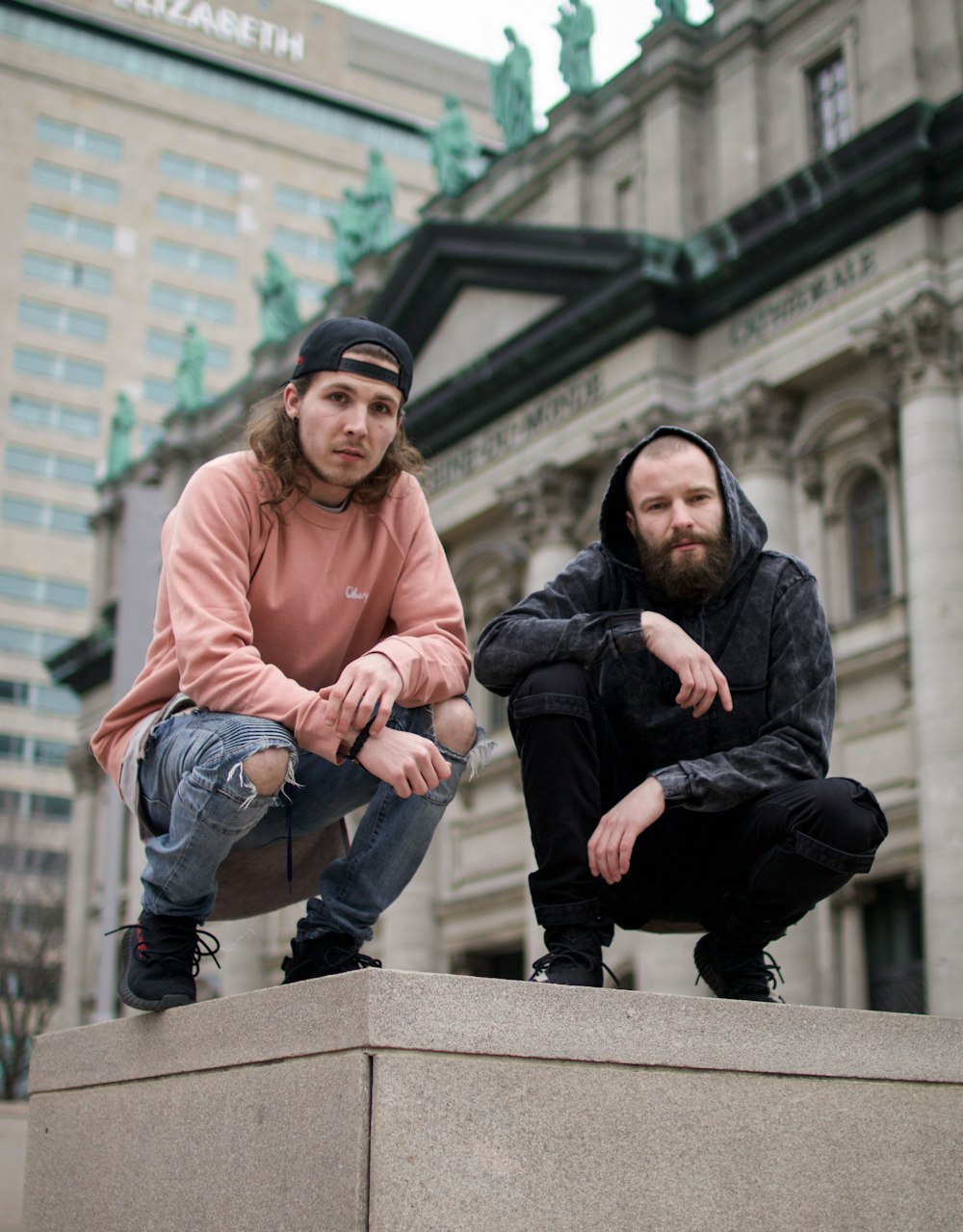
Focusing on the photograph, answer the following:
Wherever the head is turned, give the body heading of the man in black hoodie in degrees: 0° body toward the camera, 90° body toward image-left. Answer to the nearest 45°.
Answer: approximately 0°

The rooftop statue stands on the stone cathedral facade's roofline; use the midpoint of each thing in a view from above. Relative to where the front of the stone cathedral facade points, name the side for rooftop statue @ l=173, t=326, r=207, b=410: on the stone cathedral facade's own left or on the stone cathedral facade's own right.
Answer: on the stone cathedral facade's own right

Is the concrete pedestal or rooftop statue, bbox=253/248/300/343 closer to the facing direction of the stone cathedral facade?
the concrete pedestal

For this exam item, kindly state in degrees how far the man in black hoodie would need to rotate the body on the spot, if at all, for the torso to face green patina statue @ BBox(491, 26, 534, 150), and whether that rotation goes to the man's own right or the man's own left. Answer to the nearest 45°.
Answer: approximately 180°

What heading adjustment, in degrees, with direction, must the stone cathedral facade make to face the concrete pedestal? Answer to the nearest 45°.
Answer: approximately 45° to its left

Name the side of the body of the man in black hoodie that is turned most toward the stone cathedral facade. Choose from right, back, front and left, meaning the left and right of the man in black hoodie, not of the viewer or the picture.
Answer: back

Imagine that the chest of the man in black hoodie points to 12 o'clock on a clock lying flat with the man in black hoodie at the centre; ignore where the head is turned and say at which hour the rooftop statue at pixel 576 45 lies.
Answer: The rooftop statue is roughly at 6 o'clock from the man in black hoodie.

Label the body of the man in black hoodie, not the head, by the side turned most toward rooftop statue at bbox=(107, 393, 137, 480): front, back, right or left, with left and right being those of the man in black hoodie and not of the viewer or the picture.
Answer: back
